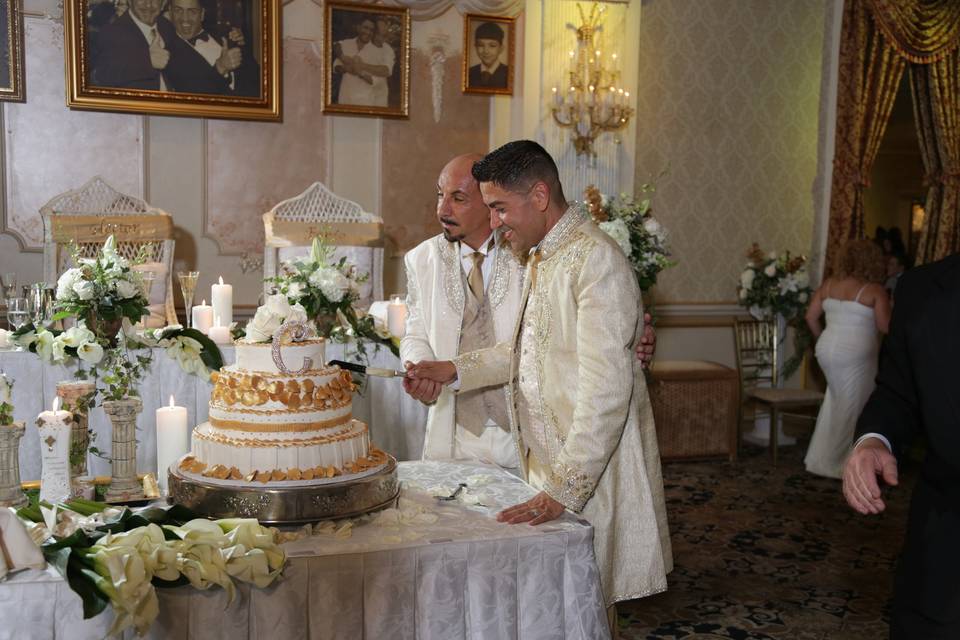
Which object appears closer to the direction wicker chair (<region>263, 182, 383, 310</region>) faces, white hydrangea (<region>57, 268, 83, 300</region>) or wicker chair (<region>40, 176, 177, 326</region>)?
the white hydrangea

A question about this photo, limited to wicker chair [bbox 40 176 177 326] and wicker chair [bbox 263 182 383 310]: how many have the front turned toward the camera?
2

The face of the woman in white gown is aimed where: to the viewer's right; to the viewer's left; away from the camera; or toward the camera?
away from the camera

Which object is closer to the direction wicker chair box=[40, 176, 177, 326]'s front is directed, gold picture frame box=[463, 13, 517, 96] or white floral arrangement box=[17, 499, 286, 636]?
the white floral arrangement

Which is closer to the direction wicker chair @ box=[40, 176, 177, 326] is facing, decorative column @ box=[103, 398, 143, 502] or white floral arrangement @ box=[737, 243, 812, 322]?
the decorative column
